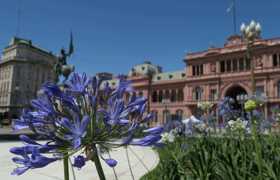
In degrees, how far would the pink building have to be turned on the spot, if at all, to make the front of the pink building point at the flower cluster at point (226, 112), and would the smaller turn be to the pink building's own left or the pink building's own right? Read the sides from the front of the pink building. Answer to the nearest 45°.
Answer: approximately 45° to the pink building's own left

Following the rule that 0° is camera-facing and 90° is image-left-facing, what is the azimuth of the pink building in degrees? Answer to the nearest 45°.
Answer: approximately 45°
